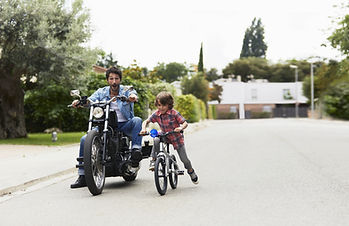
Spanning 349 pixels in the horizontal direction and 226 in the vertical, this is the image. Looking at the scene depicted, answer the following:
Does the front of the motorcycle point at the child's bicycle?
no

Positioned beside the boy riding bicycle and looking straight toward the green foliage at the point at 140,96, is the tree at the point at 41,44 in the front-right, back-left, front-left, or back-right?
front-left

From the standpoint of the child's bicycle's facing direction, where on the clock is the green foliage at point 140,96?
The green foliage is roughly at 6 o'clock from the child's bicycle.

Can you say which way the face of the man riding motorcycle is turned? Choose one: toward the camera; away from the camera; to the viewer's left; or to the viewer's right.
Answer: toward the camera

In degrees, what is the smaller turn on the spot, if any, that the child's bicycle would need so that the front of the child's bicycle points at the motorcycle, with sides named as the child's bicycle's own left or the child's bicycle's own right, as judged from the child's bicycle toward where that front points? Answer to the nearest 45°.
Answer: approximately 90° to the child's bicycle's own right

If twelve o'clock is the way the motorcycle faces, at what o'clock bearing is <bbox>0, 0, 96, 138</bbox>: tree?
The tree is roughly at 4 o'clock from the motorcycle.

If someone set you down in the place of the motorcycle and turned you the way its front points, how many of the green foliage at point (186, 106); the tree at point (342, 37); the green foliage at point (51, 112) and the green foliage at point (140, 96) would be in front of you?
0

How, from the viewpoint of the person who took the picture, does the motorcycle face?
facing the viewer and to the left of the viewer

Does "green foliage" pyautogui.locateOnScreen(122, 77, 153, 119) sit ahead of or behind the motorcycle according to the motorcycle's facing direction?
behind

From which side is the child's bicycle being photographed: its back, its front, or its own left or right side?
front

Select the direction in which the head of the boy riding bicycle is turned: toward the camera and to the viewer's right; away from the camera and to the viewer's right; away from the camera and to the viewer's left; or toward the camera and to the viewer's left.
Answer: toward the camera and to the viewer's left

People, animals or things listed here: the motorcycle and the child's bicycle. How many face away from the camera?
0

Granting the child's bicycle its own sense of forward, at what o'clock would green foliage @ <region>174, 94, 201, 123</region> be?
The green foliage is roughly at 6 o'clock from the child's bicycle.

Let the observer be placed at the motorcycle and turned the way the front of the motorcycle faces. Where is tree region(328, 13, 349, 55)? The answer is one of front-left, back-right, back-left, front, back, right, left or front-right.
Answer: back

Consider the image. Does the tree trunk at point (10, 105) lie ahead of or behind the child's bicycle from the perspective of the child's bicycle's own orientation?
behind

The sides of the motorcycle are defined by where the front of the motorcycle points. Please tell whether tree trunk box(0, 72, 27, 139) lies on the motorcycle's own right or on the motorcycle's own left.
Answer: on the motorcycle's own right
